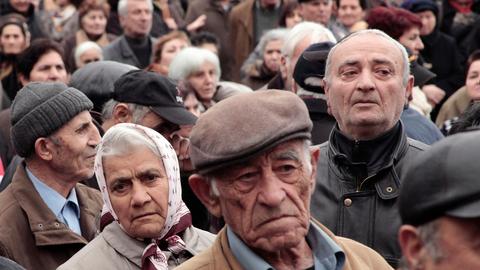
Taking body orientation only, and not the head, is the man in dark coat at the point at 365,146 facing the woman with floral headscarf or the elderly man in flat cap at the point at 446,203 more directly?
the elderly man in flat cap

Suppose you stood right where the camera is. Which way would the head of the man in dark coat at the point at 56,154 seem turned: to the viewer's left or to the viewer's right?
to the viewer's right

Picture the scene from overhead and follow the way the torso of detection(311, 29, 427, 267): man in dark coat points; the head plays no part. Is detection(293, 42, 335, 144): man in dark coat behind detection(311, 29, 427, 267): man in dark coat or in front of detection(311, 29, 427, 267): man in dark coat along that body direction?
behind
